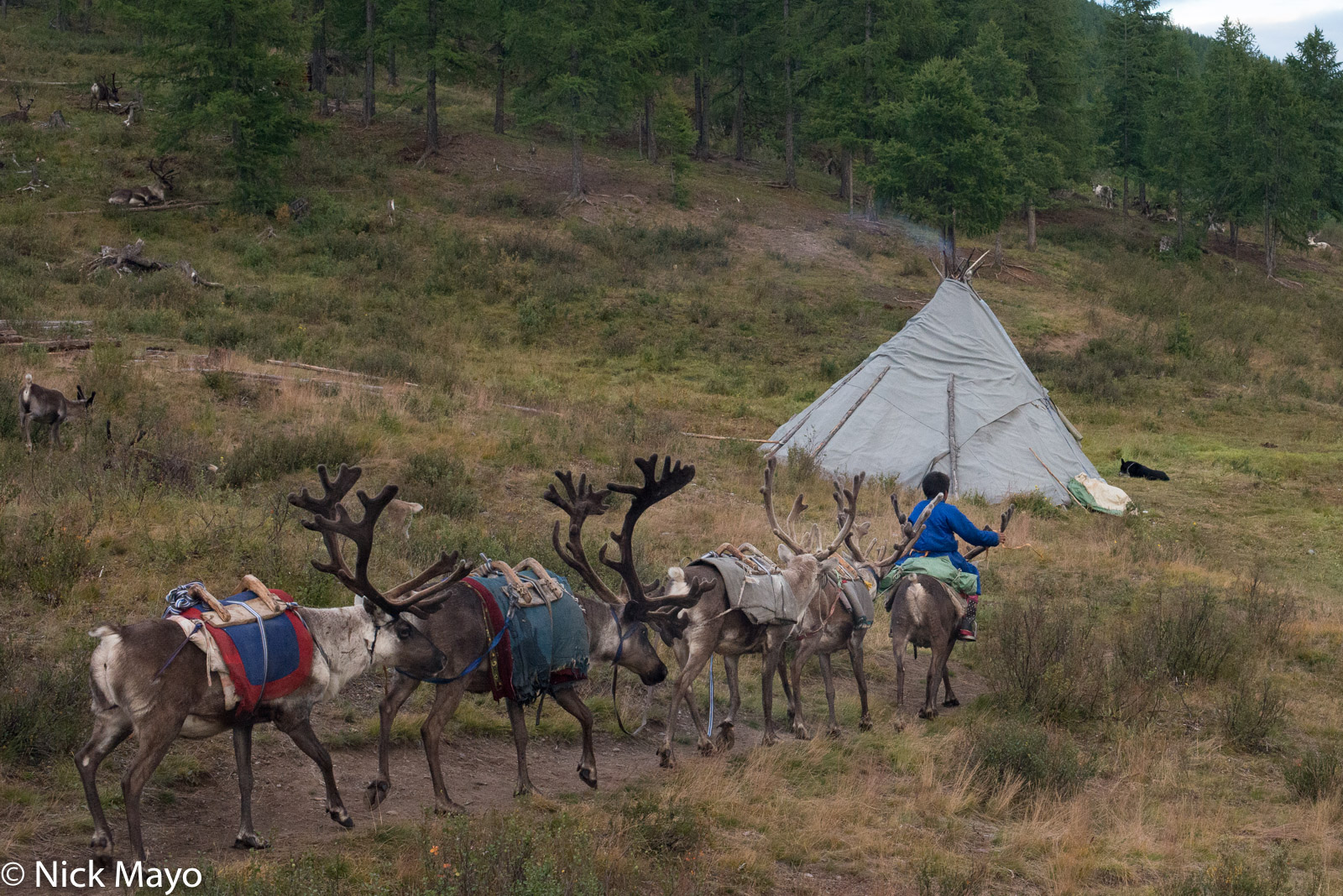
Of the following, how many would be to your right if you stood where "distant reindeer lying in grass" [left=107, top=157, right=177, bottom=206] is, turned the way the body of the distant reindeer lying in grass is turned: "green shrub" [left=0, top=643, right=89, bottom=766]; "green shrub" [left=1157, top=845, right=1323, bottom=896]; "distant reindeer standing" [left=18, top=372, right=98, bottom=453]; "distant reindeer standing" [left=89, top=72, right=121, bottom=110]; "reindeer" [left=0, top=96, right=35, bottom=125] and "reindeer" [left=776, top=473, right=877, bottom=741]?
4

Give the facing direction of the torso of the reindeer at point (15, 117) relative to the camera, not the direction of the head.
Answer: to the viewer's right

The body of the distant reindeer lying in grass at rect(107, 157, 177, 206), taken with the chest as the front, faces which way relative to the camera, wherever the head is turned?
to the viewer's right

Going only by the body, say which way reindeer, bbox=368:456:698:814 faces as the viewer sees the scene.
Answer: to the viewer's right

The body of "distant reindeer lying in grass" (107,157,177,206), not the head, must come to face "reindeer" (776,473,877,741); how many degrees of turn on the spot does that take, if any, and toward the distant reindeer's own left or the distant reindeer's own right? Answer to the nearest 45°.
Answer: approximately 90° to the distant reindeer's own right

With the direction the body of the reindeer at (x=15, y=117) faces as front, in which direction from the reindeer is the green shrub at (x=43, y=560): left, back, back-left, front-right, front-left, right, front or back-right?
right

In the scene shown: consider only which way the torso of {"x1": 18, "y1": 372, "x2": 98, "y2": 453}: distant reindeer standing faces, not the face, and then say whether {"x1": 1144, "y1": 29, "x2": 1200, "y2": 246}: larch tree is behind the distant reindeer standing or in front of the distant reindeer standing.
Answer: in front

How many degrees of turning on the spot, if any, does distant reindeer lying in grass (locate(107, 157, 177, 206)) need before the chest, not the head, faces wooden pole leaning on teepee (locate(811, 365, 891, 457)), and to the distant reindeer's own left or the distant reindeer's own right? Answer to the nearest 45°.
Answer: approximately 45° to the distant reindeer's own right

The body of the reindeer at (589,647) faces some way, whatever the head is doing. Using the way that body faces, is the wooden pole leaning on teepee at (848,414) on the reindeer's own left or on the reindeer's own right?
on the reindeer's own left
